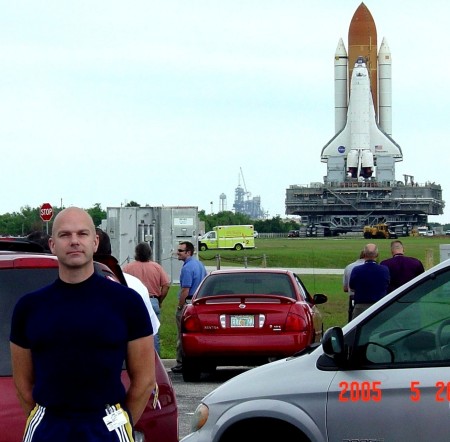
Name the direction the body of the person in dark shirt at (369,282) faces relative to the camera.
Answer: away from the camera

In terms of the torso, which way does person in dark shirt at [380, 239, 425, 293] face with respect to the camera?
away from the camera

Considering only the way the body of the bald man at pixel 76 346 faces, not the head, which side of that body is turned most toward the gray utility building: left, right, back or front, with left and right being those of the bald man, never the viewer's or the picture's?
back

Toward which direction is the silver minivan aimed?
to the viewer's left

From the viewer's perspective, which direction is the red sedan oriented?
away from the camera

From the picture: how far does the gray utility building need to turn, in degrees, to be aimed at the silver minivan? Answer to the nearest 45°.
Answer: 0° — it already faces it

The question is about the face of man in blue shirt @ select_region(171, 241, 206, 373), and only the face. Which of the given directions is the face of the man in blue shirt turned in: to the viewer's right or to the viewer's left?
to the viewer's left

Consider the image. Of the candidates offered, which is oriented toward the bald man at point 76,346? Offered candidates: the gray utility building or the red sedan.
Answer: the gray utility building

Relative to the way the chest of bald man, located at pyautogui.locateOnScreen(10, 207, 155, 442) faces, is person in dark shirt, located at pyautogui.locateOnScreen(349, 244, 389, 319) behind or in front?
behind

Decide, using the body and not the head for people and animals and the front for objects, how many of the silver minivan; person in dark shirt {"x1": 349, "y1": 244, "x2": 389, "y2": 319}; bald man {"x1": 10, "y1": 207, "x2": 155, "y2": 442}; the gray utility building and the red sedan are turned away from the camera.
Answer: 2

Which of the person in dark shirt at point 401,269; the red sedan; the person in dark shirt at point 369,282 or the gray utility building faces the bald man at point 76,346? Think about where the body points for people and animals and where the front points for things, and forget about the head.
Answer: the gray utility building
